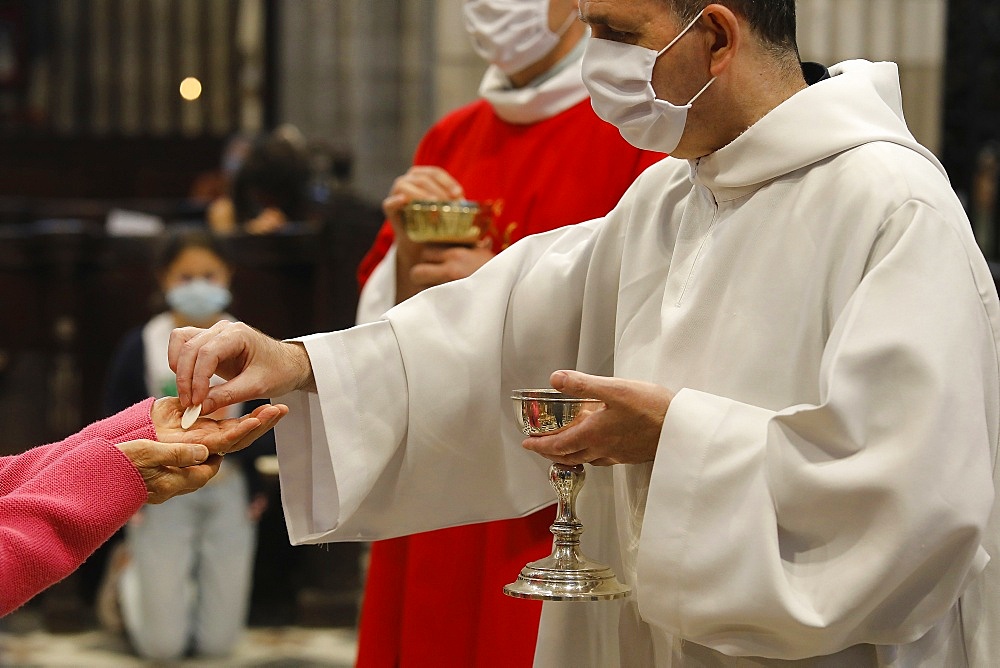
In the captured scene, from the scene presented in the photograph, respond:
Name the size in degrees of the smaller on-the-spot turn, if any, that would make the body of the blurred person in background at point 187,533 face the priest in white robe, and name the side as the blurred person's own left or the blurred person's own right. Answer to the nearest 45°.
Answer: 0° — they already face them

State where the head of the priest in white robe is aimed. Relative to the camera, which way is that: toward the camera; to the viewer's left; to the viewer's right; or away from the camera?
to the viewer's left

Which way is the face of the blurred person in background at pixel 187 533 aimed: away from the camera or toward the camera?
toward the camera

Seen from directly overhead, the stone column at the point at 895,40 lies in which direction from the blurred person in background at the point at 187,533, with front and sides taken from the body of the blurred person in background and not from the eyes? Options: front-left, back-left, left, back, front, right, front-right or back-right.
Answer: left

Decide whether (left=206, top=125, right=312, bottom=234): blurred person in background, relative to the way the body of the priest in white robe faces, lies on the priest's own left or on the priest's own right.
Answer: on the priest's own right

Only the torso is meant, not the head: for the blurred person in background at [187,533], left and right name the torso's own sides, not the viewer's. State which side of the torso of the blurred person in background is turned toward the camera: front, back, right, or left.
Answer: front

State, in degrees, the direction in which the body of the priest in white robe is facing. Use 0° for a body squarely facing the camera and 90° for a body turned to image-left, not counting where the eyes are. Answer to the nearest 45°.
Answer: approximately 45°

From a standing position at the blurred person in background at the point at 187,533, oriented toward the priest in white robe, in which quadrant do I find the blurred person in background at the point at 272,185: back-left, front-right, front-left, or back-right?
back-left

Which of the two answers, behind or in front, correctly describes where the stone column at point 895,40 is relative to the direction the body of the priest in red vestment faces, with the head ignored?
behind
